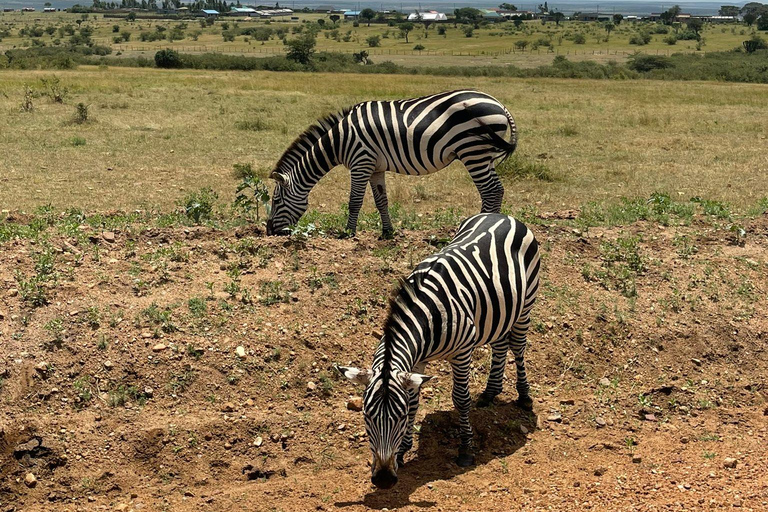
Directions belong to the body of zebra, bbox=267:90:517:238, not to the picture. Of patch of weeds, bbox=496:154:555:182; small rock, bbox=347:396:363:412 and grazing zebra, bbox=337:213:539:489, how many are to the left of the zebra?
2

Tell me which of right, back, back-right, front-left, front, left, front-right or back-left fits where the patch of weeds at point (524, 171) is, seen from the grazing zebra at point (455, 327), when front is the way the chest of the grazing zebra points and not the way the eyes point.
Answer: back-right

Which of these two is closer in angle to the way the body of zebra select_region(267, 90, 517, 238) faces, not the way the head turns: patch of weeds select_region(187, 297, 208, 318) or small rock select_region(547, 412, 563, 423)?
the patch of weeds

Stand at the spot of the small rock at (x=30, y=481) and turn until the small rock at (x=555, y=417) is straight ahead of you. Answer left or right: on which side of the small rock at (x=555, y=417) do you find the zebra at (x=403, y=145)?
left

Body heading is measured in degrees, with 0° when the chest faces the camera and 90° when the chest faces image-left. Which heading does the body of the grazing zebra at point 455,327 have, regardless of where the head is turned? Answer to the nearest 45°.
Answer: approximately 45°

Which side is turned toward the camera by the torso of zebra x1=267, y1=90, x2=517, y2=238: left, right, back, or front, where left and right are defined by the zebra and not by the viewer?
left

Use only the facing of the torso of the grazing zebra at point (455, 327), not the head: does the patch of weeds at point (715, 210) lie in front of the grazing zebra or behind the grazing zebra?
behind

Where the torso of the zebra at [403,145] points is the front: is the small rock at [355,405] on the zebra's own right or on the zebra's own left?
on the zebra's own left

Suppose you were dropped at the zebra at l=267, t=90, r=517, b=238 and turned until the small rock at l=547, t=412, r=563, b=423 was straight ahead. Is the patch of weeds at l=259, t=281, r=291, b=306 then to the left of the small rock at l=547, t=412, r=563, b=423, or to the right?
right

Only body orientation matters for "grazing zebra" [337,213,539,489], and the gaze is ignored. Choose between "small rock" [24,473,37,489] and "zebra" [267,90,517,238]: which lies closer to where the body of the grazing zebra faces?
the small rock

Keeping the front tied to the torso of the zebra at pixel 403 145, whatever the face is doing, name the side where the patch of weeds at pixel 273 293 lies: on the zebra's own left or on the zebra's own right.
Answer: on the zebra's own left
